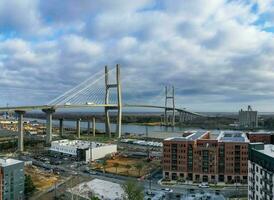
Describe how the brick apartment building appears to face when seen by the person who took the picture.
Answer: facing the viewer

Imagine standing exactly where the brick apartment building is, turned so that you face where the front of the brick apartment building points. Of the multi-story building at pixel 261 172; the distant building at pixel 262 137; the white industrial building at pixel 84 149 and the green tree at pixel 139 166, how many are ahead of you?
1

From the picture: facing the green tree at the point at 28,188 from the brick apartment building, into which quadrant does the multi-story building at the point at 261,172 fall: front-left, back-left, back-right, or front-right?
front-left

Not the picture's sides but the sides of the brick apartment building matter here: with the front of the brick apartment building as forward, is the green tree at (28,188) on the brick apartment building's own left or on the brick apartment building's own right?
on the brick apartment building's own right

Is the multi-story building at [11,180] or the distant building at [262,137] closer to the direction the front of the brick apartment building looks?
the multi-story building

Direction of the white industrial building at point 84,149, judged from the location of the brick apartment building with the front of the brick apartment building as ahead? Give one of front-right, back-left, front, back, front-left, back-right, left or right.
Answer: back-right

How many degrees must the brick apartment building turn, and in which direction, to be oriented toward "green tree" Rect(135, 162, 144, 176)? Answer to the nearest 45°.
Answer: approximately 135° to its right

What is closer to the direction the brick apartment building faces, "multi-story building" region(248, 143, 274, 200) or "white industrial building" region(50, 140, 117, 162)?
the multi-story building

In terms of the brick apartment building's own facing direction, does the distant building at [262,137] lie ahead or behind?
behind

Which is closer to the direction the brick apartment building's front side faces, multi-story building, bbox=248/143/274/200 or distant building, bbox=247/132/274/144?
the multi-story building

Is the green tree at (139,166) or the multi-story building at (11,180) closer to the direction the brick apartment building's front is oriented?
the multi-story building

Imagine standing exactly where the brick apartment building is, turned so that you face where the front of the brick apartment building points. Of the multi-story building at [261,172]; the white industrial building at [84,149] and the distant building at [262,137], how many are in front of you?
1

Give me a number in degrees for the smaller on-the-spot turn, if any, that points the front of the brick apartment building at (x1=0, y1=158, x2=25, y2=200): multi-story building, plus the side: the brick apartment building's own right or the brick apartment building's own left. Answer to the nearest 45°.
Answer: approximately 45° to the brick apartment building's own right
